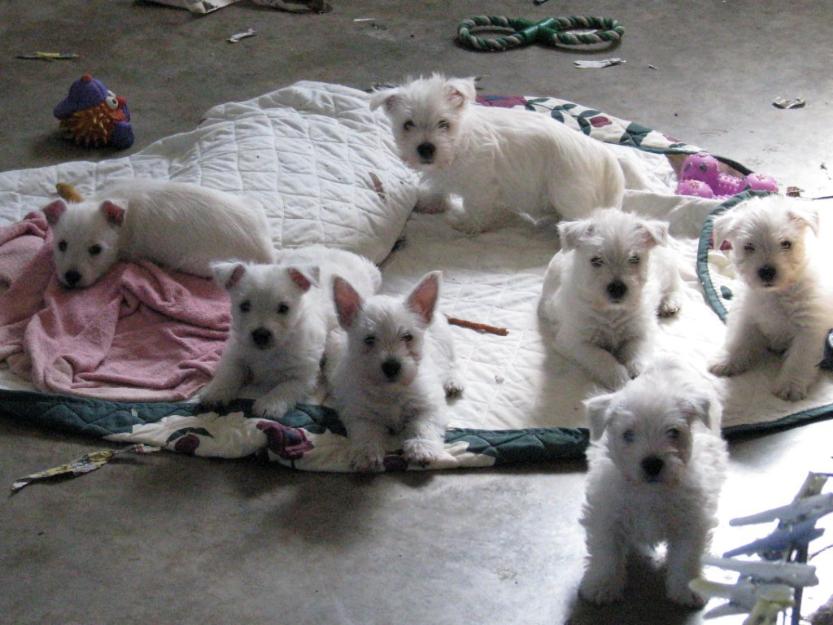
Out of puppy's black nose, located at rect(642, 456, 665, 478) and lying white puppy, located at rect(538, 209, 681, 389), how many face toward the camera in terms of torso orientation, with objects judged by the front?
2

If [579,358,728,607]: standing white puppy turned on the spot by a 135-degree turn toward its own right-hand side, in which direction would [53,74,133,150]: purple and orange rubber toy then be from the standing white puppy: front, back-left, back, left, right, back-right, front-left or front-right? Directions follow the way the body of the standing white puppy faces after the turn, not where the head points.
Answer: front

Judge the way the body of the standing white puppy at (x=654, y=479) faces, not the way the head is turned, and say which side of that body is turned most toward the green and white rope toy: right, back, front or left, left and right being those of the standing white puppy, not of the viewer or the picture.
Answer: back

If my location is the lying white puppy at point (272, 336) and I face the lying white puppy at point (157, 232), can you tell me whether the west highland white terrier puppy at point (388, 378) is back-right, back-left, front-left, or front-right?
back-right

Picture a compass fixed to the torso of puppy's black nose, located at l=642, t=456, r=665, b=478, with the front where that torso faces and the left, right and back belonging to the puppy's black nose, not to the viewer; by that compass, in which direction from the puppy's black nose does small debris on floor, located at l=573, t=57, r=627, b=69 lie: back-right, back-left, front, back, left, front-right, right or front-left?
back

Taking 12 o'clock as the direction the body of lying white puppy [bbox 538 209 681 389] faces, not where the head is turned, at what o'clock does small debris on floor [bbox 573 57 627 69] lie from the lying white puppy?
The small debris on floor is roughly at 6 o'clock from the lying white puppy.

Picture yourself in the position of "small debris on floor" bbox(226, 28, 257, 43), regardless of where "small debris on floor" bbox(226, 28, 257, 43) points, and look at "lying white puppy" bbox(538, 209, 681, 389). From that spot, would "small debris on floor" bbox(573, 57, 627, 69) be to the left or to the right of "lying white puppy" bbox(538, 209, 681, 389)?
left

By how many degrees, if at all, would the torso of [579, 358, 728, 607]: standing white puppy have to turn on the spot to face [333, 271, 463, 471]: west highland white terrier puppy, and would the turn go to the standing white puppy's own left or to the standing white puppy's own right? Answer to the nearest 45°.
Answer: approximately 135° to the standing white puppy's own right
